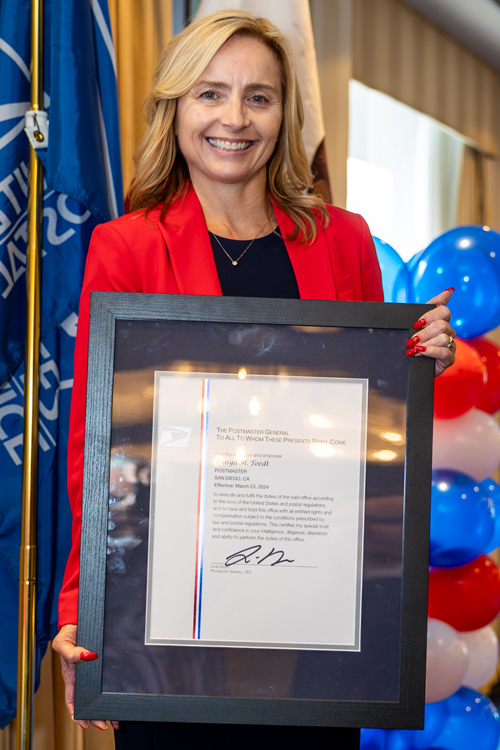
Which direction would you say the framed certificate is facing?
toward the camera

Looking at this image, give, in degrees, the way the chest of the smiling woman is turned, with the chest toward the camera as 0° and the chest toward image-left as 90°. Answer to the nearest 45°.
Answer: approximately 0°

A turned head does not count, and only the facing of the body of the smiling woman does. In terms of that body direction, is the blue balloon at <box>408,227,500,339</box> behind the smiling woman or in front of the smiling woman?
behind

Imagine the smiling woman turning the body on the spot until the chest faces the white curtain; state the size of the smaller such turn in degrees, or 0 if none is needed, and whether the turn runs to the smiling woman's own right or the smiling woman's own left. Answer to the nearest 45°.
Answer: approximately 180°

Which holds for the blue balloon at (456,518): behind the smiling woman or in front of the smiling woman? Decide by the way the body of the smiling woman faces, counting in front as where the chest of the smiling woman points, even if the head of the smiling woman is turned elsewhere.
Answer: behind

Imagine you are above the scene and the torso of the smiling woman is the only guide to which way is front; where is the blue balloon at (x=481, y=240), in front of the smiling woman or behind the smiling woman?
behind

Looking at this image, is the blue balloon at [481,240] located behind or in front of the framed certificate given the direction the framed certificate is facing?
behind
